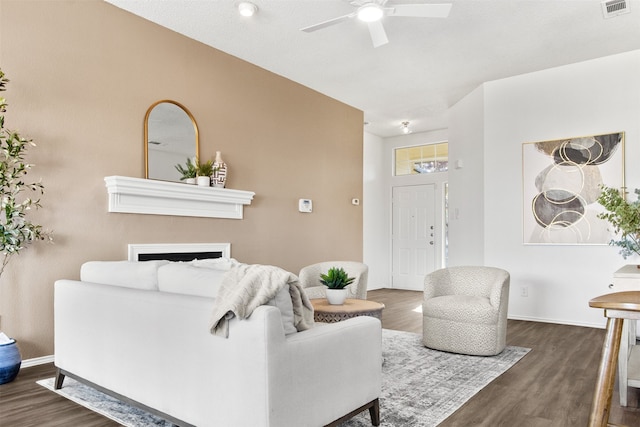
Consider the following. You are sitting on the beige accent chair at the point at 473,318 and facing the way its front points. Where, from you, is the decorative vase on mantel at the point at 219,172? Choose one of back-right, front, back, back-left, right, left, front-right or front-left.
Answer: front-right

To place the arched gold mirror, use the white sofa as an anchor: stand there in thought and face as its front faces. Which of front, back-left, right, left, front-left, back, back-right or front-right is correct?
front-left

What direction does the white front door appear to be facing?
toward the camera

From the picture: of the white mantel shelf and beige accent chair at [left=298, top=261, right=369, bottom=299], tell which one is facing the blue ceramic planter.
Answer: the beige accent chair

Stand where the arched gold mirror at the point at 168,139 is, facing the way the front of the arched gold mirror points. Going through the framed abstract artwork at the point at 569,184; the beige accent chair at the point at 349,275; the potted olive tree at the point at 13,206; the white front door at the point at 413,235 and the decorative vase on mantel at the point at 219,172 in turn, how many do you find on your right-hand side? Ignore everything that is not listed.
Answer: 1

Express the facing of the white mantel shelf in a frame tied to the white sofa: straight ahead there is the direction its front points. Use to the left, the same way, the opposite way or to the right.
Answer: to the right

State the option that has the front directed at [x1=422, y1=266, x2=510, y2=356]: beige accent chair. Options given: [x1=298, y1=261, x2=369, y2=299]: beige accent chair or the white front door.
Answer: the white front door

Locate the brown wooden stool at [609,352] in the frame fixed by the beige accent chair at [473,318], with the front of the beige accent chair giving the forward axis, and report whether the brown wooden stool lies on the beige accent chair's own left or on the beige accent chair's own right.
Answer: on the beige accent chair's own left

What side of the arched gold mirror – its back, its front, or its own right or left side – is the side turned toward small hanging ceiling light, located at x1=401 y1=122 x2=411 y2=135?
left

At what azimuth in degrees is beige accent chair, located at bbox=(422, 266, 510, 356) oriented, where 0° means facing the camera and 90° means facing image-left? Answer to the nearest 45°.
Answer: approximately 45°

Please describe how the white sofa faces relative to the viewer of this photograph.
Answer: facing away from the viewer and to the right of the viewer

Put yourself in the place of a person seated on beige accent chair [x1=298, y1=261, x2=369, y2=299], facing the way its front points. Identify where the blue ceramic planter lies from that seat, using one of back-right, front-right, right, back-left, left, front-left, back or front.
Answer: front

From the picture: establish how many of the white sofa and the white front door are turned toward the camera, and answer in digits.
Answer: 1

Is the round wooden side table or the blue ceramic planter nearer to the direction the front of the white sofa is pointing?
the round wooden side table

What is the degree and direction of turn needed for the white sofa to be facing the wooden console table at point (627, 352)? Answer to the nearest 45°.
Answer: approximately 45° to its right

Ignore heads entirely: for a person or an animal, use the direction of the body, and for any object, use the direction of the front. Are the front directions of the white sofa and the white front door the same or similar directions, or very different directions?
very different directions

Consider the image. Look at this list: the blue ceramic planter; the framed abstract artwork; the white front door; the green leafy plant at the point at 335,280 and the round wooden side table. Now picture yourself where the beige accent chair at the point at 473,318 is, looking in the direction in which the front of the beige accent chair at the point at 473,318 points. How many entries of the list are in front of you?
3

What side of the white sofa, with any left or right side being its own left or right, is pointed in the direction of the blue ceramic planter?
left

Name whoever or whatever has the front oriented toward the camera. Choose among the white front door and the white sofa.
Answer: the white front door

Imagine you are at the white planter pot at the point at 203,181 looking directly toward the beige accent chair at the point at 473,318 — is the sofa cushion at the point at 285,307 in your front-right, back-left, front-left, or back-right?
front-right
